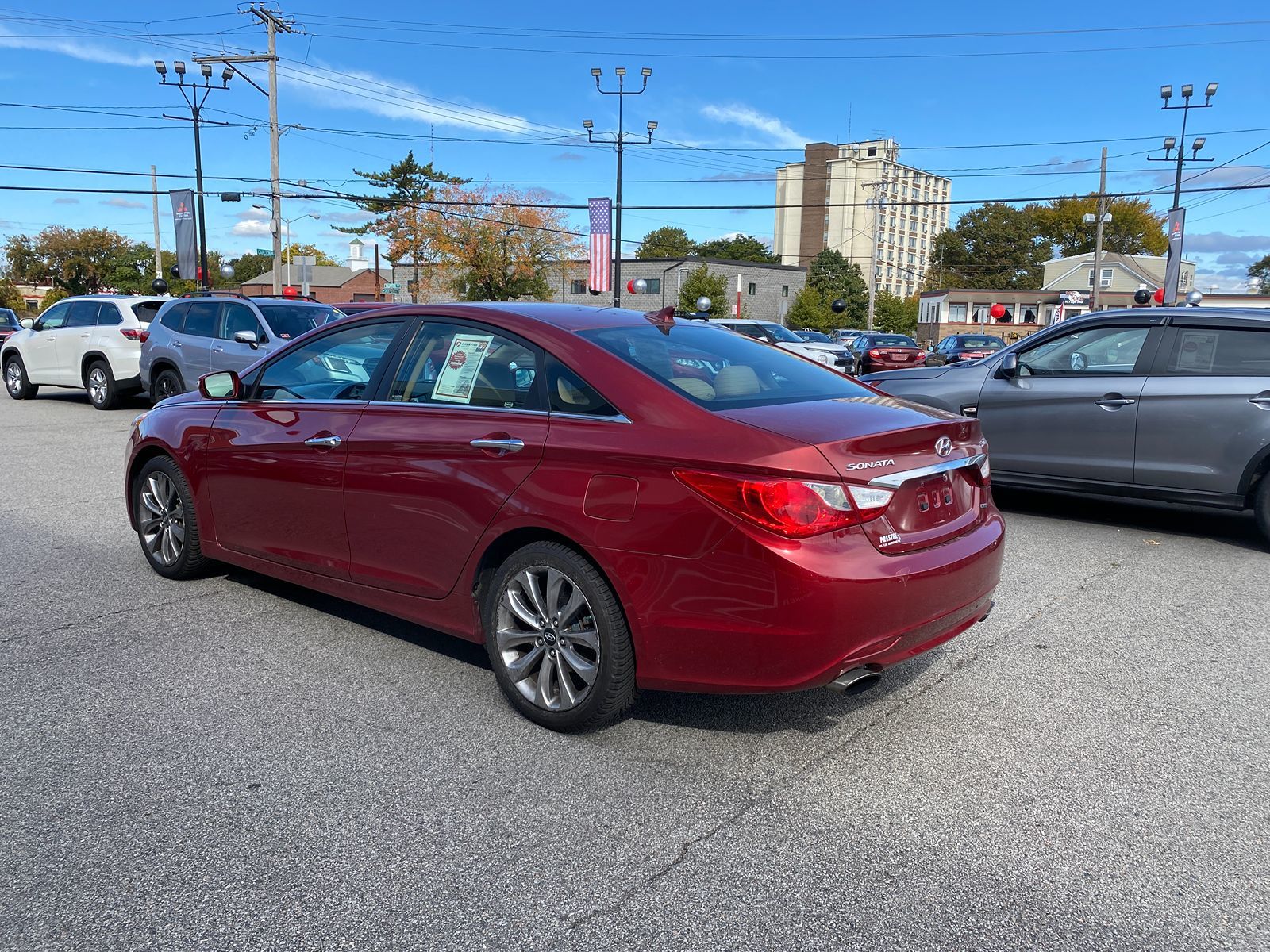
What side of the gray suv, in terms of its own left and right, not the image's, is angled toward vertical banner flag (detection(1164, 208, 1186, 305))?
right

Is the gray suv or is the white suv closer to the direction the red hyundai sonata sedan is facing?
the white suv

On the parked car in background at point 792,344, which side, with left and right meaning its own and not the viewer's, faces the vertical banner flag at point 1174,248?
left

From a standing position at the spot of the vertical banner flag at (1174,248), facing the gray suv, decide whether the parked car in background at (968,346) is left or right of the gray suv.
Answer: right

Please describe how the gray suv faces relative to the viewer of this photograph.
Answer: facing to the left of the viewer

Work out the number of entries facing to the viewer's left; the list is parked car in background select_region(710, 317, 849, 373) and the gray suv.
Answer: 1

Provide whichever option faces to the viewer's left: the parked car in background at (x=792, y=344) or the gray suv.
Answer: the gray suv

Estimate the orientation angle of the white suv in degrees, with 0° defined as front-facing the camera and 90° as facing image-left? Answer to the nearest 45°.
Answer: approximately 135°

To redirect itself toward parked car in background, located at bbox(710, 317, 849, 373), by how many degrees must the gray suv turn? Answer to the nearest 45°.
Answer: approximately 45° to its right

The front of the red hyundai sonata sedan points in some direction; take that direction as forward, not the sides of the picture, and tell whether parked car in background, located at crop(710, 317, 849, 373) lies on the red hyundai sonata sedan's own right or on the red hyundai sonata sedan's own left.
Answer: on the red hyundai sonata sedan's own right

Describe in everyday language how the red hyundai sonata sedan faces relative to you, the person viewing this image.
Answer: facing away from the viewer and to the left of the viewer
